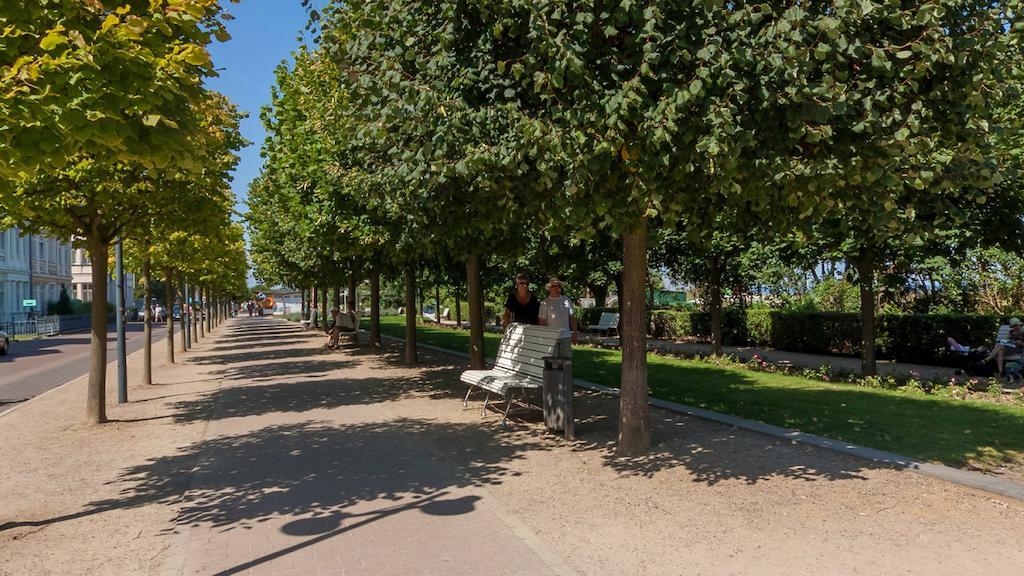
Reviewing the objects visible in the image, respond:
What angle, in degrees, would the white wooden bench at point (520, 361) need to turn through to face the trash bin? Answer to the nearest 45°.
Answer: approximately 45° to its left

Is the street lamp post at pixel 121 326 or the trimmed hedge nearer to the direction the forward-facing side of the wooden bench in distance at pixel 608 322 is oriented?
the street lamp post

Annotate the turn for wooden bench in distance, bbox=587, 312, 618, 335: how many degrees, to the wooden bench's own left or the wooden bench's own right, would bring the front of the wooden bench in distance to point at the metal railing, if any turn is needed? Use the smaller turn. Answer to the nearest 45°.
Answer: approximately 45° to the wooden bench's own right

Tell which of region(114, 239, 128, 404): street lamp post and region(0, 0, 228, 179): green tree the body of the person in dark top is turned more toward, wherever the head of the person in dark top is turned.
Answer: the green tree

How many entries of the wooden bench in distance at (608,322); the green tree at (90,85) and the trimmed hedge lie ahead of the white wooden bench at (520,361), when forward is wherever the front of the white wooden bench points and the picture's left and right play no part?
1

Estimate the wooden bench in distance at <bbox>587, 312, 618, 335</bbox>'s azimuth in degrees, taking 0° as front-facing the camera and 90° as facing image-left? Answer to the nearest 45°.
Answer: approximately 45°

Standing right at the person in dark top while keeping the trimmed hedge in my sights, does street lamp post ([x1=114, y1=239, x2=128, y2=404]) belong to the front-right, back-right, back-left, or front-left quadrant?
back-left

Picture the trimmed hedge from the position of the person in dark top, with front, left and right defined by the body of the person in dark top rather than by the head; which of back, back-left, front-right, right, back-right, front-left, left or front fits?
back-left

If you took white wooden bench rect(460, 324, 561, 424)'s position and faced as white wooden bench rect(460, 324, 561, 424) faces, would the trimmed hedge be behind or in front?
behind

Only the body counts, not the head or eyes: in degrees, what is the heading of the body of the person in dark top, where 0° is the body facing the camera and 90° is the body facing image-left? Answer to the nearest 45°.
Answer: approximately 0°

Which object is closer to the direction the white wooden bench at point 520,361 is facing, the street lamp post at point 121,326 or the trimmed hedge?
the street lamp post

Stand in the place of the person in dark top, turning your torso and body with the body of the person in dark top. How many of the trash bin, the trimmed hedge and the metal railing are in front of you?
1

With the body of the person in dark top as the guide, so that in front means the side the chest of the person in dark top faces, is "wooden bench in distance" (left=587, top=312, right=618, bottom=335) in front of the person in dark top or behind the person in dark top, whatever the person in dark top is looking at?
behind
